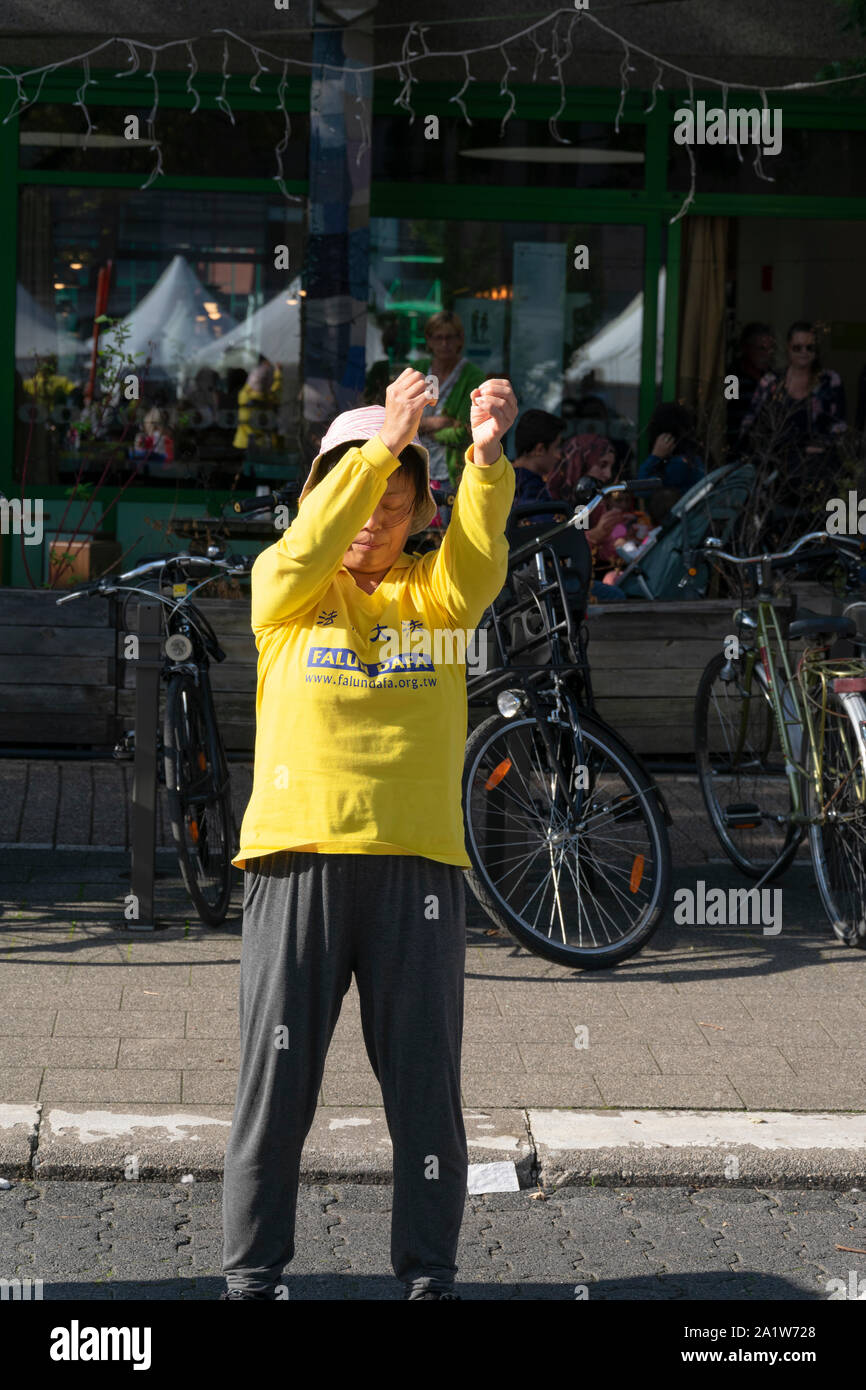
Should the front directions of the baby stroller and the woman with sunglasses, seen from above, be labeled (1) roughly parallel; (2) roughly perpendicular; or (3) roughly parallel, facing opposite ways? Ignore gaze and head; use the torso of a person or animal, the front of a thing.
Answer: roughly perpendicular

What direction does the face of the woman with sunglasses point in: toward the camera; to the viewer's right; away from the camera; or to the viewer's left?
toward the camera

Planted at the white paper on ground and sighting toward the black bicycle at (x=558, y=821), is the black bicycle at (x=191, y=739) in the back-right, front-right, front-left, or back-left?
front-left

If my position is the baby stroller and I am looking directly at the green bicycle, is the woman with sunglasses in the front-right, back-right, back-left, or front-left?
back-left

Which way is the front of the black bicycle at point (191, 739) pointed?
toward the camera

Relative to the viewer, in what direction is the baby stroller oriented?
to the viewer's left

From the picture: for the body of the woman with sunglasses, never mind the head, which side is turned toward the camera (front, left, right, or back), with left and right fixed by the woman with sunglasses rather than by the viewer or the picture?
front

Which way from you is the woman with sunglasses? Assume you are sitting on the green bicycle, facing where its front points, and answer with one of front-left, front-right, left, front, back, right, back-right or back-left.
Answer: front-right

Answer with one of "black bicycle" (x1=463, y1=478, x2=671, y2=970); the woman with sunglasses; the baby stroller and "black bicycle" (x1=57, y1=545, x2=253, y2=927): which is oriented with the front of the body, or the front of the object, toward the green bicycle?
the woman with sunglasses

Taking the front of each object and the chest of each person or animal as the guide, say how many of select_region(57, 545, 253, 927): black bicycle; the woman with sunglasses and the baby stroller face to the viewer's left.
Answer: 1

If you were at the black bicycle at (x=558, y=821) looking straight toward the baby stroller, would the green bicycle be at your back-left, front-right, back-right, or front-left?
front-right

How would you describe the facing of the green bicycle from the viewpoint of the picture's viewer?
facing away from the viewer and to the left of the viewer

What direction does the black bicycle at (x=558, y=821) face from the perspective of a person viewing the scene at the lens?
facing the viewer and to the left of the viewer

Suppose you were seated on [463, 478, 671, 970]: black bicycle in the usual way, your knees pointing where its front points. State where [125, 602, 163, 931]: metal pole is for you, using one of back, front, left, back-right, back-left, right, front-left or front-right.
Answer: front-right

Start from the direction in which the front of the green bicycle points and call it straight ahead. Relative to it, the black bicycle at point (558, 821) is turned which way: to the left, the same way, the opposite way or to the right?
to the left

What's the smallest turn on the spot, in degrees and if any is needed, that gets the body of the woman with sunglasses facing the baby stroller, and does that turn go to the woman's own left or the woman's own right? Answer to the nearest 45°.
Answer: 0° — they already face it

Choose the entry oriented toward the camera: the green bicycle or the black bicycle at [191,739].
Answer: the black bicycle

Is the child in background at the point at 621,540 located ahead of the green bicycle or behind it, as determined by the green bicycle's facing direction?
ahead

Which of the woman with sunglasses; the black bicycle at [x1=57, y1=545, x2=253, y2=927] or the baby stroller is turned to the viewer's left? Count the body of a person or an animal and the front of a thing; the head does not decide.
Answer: the baby stroller
